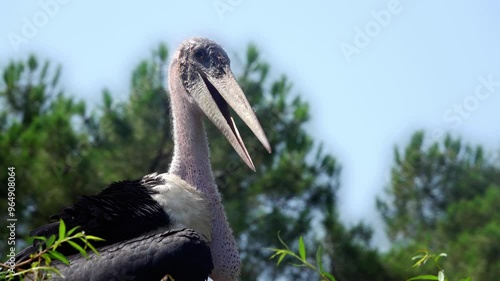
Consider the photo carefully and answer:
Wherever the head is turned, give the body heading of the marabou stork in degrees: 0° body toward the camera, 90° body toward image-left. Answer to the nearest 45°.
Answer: approximately 270°
